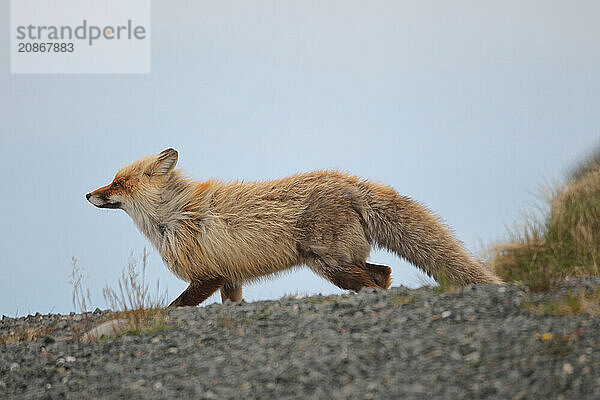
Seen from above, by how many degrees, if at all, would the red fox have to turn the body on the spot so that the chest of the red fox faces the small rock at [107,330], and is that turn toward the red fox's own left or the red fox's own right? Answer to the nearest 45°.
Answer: approximately 45° to the red fox's own left

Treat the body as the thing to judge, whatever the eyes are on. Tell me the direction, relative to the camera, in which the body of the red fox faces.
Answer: to the viewer's left
